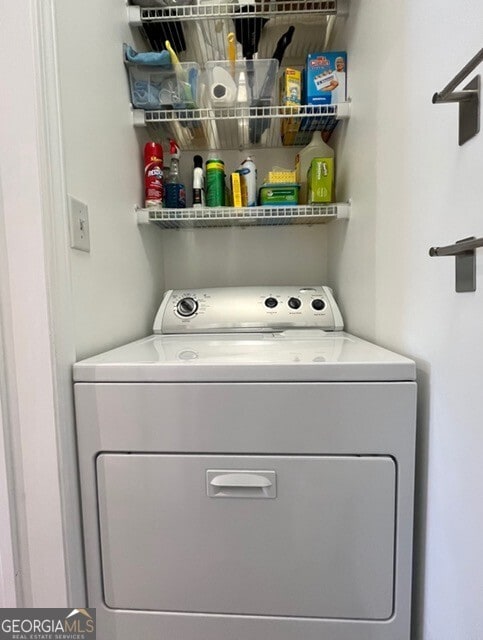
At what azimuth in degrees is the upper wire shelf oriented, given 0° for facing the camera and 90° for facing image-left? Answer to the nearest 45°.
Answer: approximately 0°

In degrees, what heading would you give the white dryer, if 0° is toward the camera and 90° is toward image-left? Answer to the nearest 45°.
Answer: approximately 0°

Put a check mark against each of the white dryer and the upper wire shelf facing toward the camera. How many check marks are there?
2
